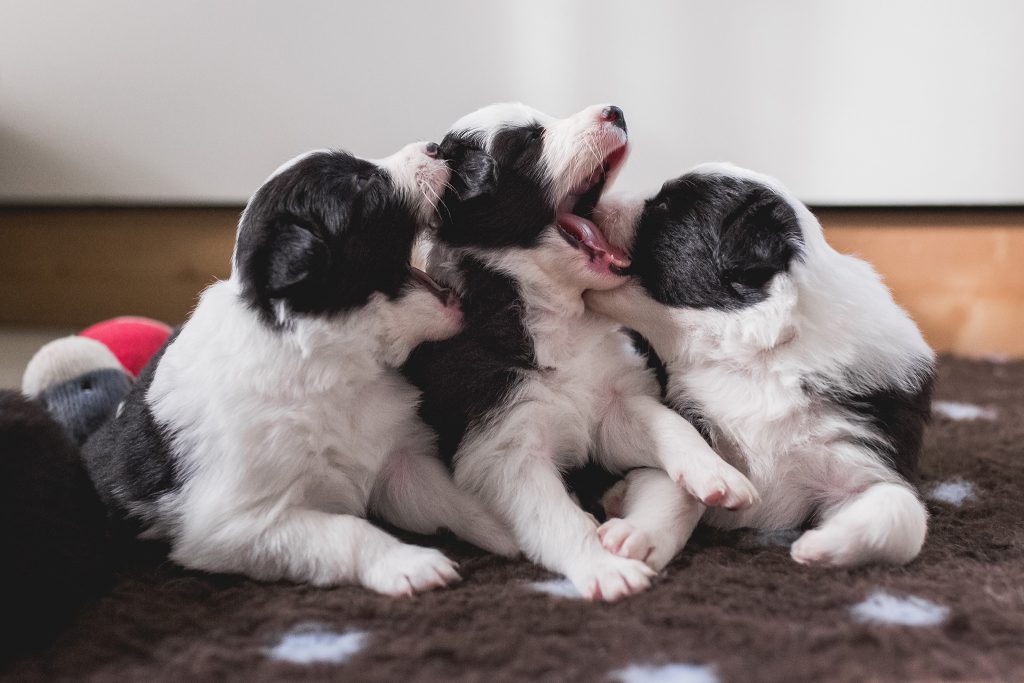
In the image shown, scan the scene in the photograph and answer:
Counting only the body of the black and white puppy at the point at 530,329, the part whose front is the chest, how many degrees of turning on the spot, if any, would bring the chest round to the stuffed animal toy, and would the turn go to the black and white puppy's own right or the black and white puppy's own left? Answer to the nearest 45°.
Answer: approximately 135° to the black and white puppy's own right

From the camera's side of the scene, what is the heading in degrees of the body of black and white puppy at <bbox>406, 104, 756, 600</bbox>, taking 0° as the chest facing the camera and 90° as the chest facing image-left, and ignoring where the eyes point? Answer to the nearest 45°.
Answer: approximately 315°
